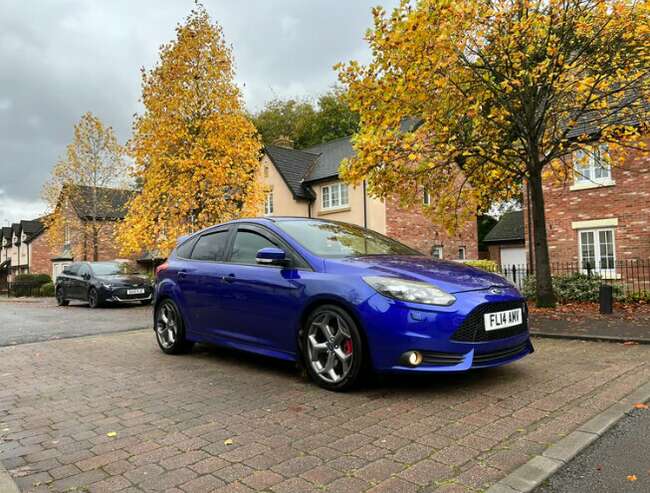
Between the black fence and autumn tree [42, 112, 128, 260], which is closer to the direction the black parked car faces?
the black fence

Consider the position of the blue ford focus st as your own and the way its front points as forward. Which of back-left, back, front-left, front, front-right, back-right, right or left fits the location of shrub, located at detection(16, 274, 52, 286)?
back

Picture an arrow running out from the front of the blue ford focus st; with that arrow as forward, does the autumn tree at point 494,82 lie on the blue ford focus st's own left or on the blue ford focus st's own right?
on the blue ford focus st's own left

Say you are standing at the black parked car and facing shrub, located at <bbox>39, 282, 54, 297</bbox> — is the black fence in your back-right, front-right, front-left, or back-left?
back-right

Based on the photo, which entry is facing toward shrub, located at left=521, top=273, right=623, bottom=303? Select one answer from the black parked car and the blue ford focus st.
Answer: the black parked car

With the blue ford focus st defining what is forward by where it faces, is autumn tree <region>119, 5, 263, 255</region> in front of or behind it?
behind

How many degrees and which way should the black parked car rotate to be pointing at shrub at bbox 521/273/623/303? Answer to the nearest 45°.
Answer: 0° — it already faces it

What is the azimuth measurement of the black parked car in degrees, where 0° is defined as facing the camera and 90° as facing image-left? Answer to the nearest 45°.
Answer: approximately 315°

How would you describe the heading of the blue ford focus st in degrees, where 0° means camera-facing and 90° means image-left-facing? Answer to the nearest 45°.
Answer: approximately 315°

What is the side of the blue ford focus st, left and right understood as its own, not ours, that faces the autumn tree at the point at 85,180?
back

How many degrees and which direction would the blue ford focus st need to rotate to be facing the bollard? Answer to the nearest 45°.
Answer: approximately 90° to its left
